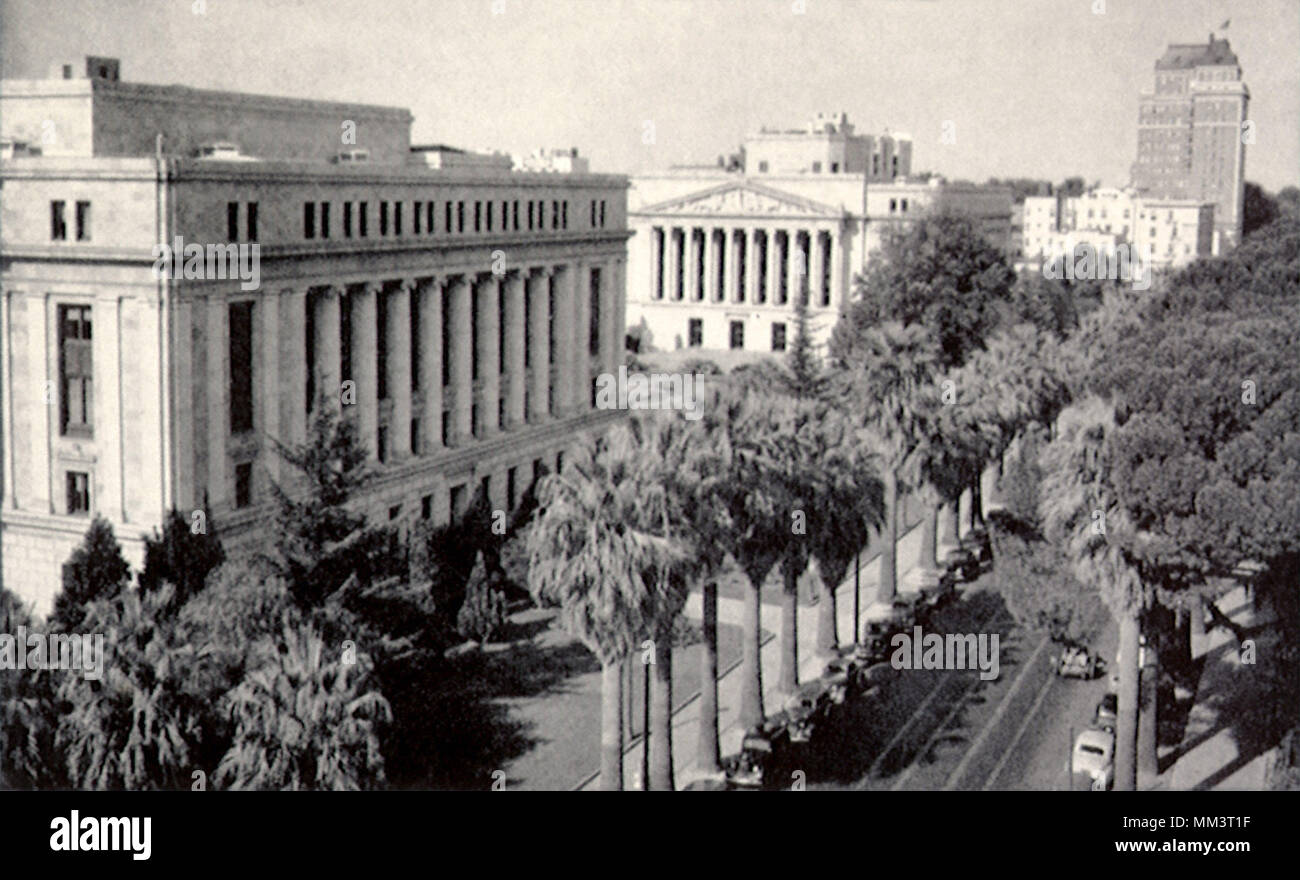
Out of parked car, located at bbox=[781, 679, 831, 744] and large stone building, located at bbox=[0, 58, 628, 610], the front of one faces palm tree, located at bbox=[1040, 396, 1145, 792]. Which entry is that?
the large stone building

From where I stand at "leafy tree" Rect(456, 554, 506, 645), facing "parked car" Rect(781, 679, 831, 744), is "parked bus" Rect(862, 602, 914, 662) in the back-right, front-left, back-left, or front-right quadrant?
front-left

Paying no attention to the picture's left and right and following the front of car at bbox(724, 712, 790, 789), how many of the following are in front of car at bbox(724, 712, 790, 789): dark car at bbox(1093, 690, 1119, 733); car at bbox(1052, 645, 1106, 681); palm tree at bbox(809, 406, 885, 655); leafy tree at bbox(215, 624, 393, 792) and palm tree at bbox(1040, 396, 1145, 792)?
1

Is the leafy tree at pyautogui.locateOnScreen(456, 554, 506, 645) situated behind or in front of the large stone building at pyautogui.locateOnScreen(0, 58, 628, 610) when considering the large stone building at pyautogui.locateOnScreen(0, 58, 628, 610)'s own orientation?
in front

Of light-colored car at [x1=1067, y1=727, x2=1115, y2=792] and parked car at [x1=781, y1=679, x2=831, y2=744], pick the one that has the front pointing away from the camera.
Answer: the light-colored car

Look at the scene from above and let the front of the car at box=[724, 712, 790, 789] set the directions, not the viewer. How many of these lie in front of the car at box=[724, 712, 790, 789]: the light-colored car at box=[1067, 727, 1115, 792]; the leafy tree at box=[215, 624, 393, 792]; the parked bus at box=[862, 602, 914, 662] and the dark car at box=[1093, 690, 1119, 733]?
1

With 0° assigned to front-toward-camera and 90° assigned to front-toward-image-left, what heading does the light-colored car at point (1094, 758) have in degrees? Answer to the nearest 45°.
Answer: approximately 180°

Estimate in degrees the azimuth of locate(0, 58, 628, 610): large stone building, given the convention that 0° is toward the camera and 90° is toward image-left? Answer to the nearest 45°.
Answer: approximately 315°

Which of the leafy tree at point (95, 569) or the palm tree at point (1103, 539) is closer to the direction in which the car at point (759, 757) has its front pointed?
the leafy tree
